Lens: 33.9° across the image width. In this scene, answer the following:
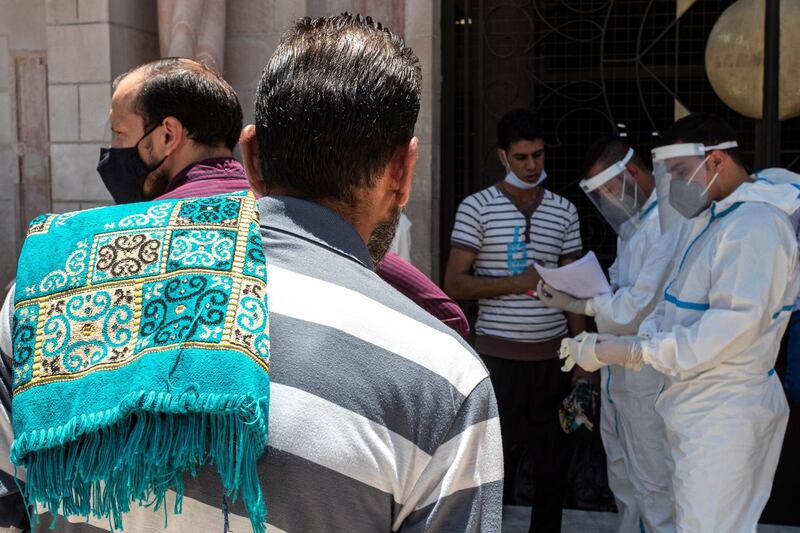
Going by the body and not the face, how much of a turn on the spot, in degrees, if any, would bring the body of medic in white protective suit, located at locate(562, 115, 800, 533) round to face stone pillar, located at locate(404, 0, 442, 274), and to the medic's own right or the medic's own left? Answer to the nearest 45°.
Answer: approximately 45° to the medic's own right

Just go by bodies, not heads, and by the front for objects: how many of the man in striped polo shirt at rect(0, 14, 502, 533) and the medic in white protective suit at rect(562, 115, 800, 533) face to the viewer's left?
1

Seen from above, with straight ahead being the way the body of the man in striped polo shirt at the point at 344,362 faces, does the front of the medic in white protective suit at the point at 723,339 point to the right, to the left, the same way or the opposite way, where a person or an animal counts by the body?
to the left

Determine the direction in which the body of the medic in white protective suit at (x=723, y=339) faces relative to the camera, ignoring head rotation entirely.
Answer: to the viewer's left

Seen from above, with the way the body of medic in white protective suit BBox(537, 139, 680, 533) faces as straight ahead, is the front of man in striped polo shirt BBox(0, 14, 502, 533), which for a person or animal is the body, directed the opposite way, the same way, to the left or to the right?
to the right

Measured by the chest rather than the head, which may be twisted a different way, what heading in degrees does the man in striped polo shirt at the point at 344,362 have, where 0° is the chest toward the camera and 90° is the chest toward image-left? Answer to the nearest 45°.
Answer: approximately 180°

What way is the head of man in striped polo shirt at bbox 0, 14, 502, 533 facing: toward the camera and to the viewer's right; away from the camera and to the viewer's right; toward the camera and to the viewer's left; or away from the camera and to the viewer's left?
away from the camera and to the viewer's right

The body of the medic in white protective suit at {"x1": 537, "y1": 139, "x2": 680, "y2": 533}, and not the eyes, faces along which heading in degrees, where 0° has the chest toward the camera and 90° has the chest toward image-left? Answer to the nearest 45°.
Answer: approximately 90°
